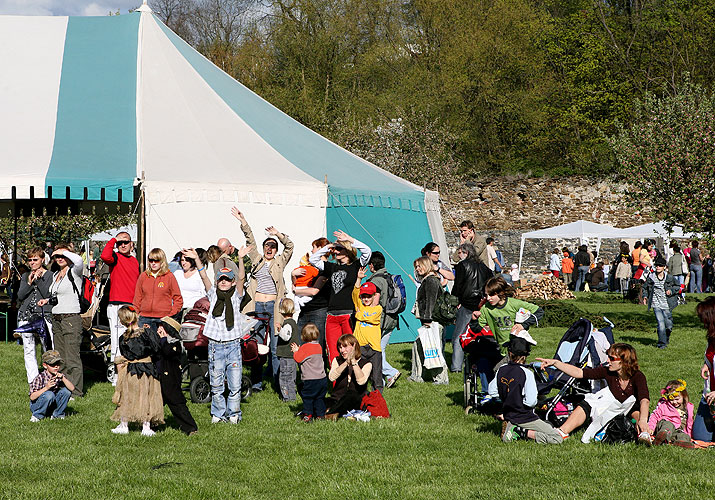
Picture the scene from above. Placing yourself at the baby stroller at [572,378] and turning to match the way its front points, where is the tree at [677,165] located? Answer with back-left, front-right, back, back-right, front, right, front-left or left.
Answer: back-right

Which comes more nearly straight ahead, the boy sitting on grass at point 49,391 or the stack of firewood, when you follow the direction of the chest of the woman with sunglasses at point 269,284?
the boy sitting on grass

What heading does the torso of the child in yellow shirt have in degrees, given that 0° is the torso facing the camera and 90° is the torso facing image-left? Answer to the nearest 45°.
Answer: approximately 0°

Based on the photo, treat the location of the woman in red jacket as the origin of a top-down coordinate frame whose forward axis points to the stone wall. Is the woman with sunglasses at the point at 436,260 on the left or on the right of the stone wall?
right

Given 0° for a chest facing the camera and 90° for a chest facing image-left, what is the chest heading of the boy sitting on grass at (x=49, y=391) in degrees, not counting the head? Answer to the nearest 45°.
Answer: approximately 315°

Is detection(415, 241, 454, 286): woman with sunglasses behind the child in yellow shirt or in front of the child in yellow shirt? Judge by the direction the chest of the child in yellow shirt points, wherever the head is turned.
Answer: behind

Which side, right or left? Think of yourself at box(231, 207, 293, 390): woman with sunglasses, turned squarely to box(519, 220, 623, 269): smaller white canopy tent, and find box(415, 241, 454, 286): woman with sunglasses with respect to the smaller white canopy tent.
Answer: right

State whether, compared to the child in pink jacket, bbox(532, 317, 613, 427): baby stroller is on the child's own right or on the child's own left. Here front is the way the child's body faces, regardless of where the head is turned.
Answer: on the child's own right
